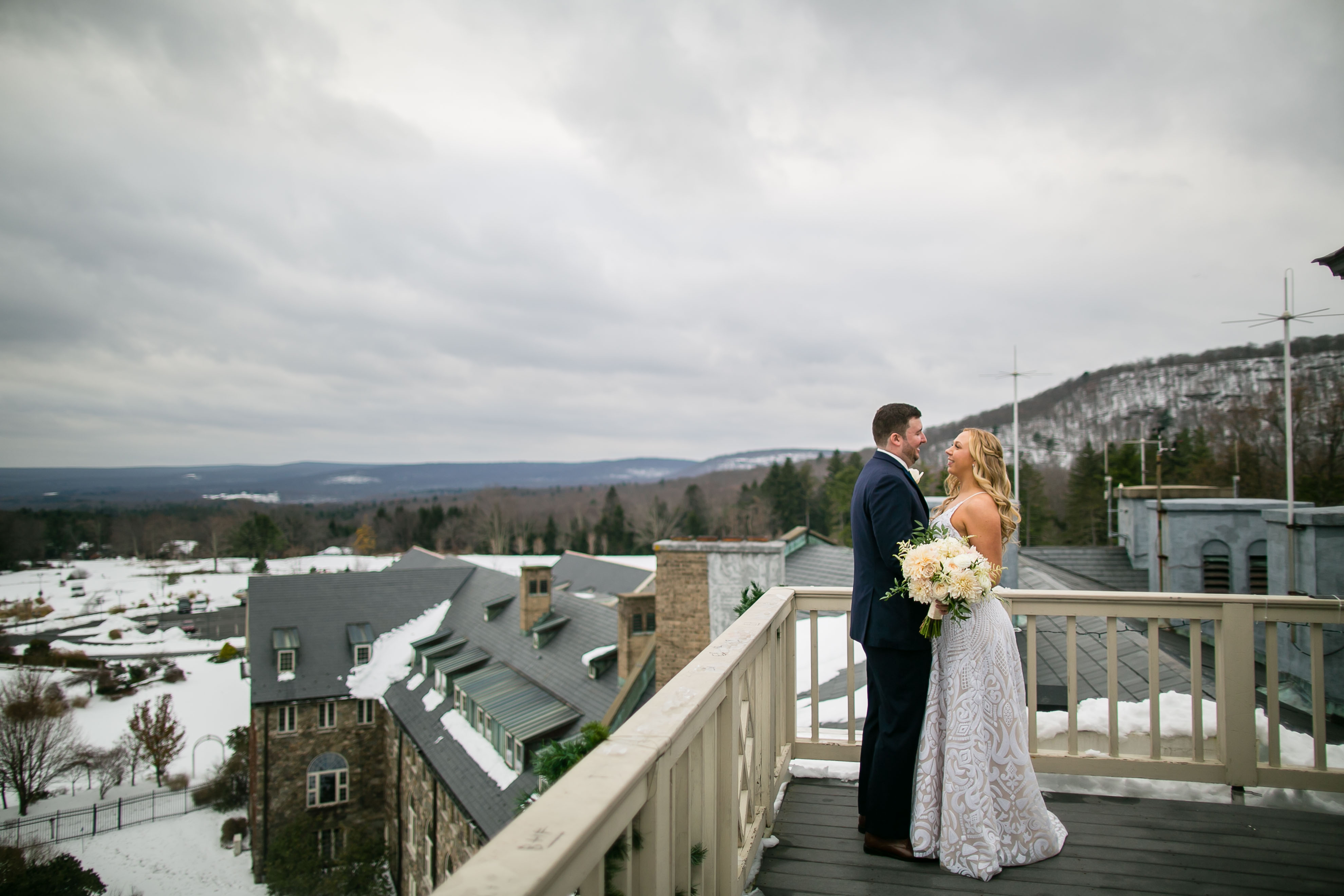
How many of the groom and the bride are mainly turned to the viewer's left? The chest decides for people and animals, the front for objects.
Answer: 1

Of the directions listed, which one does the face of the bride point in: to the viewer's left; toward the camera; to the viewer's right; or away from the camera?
to the viewer's left

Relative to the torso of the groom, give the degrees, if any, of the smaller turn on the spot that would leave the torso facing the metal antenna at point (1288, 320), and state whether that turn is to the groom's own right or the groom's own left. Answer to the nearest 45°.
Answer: approximately 45° to the groom's own left

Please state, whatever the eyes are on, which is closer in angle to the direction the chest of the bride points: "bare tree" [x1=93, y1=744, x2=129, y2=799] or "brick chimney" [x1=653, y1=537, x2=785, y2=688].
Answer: the bare tree

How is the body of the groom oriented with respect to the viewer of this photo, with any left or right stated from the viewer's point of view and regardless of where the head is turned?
facing to the right of the viewer

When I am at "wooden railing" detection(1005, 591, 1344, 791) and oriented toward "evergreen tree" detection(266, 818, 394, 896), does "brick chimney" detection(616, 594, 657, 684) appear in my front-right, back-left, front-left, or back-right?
front-right

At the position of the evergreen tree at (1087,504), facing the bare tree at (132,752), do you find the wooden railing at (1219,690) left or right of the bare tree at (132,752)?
left

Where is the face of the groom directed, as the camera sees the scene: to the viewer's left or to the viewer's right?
to the viewer's right

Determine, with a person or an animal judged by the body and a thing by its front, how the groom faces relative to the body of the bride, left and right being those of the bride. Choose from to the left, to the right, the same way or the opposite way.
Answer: the opposite way

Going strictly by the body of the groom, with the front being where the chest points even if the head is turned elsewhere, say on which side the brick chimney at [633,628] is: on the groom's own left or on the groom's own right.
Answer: on the groom's own left

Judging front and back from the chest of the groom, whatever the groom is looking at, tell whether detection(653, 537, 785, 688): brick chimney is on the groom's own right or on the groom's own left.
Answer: on the groom's own left

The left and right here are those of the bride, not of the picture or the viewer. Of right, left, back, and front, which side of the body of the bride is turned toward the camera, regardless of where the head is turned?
left
